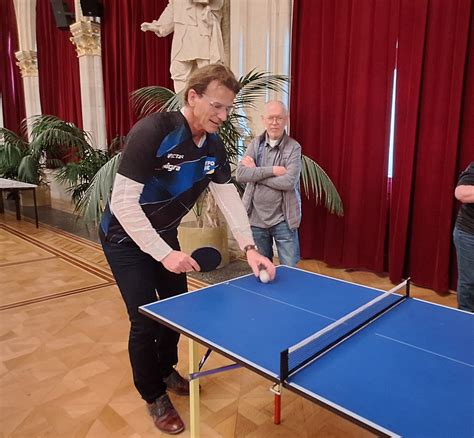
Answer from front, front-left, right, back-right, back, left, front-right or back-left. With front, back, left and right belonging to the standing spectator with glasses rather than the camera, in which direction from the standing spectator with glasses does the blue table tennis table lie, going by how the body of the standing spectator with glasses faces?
front

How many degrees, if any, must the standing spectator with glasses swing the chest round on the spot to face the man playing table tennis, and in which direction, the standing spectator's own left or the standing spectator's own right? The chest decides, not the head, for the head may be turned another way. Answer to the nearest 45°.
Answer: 0° — they already face them

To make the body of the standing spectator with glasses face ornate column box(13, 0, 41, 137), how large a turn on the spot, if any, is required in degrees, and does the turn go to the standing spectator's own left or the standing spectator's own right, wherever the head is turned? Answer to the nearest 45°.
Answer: approximately 135° to the standing spectator's own right

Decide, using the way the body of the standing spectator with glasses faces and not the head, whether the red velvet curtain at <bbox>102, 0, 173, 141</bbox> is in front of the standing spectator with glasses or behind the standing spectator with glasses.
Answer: behind

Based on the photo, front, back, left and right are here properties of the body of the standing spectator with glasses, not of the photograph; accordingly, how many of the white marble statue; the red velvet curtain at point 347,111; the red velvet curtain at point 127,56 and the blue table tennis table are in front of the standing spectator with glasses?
1

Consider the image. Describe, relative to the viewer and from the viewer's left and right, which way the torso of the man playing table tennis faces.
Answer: facing the viewer and to the right of the viewer

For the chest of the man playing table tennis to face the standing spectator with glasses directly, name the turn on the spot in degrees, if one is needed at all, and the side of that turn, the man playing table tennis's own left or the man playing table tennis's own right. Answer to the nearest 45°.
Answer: approximately 90° to the man playing table tennis's own left

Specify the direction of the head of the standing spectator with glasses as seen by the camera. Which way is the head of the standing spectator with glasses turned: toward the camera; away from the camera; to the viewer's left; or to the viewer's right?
toward the camera

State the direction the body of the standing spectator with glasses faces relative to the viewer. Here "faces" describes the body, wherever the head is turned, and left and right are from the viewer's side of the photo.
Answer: facing the viewer

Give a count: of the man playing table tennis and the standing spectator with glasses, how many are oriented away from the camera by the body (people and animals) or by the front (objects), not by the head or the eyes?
0

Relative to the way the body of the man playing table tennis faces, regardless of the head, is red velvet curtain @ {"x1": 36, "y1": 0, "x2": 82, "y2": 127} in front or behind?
behind

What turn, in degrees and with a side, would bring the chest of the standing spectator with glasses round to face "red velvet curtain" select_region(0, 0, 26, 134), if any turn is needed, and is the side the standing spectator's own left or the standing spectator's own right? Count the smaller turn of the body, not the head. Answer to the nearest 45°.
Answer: approximately 135° to the standing spectator's own right

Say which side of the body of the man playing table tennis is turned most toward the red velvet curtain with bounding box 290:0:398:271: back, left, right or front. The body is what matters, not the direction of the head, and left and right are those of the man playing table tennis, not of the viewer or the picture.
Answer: left

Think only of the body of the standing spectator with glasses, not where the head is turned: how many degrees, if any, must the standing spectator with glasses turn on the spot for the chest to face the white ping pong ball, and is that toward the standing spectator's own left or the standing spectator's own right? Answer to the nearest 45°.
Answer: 0° — they already face it
